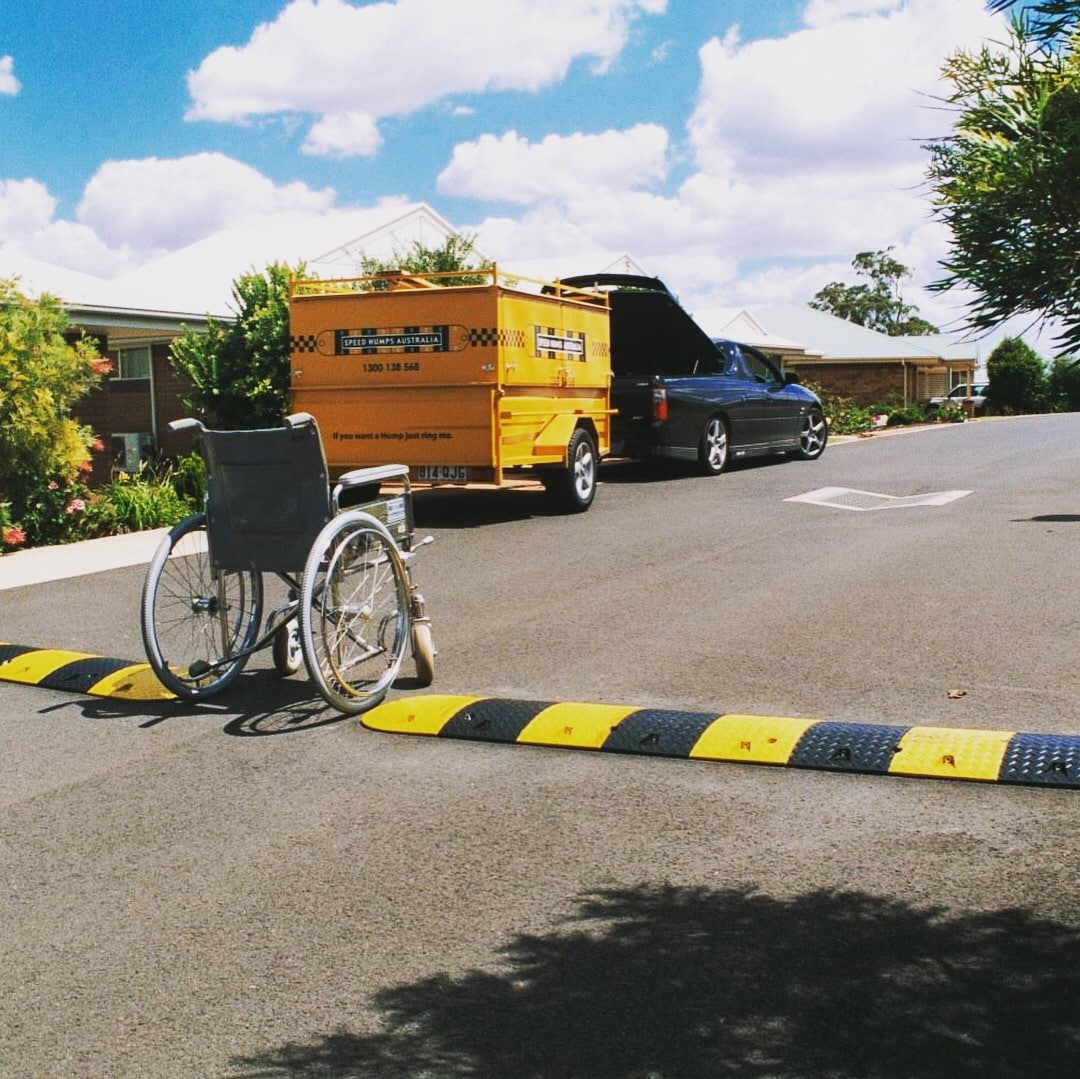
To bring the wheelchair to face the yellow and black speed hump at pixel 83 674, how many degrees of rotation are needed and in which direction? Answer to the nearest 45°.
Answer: approximately 90° to its left

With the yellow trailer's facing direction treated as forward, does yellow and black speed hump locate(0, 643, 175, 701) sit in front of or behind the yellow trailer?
behind

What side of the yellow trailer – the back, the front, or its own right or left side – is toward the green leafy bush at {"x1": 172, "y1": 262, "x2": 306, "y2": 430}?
left

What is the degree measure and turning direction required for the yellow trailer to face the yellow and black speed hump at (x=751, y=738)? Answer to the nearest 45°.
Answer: approximately 135° to its right

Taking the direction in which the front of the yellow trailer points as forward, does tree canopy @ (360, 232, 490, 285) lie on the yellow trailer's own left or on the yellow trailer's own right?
on the yellow trailer's own left

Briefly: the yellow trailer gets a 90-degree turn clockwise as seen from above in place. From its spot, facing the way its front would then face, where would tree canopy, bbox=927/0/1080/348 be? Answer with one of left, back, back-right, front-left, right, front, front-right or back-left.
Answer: front-right

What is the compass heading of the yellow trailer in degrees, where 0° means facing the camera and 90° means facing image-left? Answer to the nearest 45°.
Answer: approximately 225°

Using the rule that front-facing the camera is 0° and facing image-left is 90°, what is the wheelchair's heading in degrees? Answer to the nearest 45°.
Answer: approximately 225°

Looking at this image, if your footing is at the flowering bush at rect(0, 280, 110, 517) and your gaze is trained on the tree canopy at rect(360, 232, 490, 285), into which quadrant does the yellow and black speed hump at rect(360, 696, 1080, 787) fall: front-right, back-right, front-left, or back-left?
back-right
